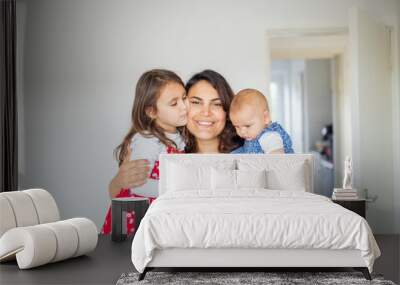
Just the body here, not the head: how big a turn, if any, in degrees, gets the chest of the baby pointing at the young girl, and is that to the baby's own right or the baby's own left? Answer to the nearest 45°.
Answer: approximately 45° to the baby's own right

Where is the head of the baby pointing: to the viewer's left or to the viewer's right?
to the viewer's left

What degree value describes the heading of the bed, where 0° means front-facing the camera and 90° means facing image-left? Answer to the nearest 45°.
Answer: approximately 0°

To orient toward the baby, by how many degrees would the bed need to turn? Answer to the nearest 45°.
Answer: approximately 180°

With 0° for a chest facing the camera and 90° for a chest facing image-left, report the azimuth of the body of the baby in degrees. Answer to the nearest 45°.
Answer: approximately 45°
